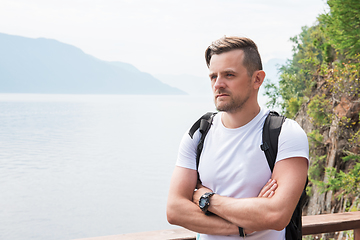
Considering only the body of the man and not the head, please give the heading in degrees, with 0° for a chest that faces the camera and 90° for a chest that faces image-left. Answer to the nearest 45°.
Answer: approximately 45°

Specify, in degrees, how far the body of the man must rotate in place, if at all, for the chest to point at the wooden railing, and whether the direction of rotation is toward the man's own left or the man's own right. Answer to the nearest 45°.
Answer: approximately 180°

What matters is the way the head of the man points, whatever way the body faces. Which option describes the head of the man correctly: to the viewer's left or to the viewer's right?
to the viewer's left
